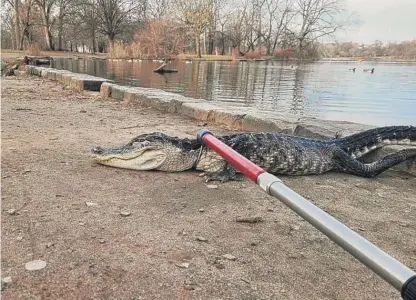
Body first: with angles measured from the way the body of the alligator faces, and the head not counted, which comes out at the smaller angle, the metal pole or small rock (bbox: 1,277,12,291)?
the small rock

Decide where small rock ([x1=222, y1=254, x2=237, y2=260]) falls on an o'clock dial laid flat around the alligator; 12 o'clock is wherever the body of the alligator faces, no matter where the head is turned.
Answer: The small rock is roughly at 9 o'clock from the alligator.

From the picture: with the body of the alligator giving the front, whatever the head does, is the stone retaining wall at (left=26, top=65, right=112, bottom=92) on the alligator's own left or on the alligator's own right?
on the alligator's own right

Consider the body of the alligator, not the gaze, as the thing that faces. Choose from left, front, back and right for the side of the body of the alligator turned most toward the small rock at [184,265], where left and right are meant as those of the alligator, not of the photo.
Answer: left

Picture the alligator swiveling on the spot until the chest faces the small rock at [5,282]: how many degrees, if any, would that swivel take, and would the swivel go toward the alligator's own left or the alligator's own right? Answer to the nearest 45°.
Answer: approximately 45° to the alligator's own left

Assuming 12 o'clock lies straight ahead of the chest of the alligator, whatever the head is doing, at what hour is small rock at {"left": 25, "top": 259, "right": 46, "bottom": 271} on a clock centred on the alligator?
The small rock is roughly at 10 o'clock from the alligator.

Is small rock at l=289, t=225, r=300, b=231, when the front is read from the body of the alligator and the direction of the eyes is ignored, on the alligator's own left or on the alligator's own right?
on the alligator's own left

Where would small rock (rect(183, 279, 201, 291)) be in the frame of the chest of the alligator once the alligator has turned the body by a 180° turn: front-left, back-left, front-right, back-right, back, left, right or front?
right

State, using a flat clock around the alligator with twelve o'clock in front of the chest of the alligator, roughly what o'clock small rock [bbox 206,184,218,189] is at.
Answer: The small rock is roughly at 10 o'clock from the alligator.

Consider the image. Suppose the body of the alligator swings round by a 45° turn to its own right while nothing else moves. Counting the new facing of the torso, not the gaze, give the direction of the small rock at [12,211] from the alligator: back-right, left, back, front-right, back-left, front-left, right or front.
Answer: left

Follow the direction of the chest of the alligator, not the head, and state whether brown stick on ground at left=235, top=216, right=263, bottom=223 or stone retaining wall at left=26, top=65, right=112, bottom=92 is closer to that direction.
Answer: the stone retaining wall

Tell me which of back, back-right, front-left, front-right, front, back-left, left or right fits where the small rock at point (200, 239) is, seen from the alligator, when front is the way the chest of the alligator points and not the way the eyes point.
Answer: left

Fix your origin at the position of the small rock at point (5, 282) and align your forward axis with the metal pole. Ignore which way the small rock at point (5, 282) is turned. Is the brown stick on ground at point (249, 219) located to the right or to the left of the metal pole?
left

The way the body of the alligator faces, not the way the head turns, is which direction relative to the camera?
to the viewer's left
